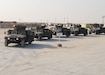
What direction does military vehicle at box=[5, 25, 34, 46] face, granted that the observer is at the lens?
facing the viewer and to the left of the viewer
